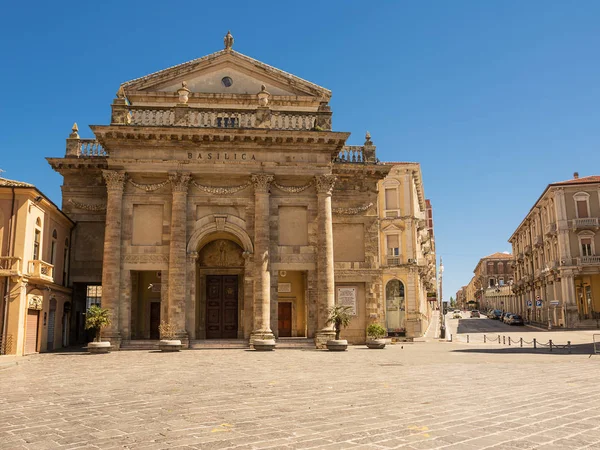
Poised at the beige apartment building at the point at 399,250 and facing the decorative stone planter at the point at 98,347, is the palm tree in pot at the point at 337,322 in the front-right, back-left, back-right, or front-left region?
front-left

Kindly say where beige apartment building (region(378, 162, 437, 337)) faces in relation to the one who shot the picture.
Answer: facing the viewer

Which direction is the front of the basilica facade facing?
toward the camera

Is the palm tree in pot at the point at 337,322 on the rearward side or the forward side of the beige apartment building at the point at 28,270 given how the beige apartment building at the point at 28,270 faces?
on the forward side

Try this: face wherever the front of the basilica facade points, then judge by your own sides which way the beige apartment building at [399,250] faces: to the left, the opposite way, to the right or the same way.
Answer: the same way

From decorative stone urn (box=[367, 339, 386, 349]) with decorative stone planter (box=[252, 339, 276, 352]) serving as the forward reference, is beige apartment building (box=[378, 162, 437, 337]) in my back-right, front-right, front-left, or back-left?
back-right

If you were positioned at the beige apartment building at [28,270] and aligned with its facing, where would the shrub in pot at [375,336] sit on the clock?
The shrub in pot is roughly at 11 o'clock from the beige apartment building.

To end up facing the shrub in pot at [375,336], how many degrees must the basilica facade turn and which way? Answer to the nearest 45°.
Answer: approximately 90° to its left

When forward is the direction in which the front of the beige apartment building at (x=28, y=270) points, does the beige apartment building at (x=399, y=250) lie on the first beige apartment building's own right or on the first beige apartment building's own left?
on the first beige apartment building's own left

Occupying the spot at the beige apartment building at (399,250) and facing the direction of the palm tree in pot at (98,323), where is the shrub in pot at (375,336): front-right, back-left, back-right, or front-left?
front-left

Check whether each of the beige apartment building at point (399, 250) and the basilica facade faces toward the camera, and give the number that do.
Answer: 2

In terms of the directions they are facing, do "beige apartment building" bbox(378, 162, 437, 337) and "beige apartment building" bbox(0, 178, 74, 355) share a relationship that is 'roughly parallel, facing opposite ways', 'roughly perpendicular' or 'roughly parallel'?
roughly perpendicular

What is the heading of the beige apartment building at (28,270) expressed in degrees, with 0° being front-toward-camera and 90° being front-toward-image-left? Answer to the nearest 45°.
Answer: approximately 315°

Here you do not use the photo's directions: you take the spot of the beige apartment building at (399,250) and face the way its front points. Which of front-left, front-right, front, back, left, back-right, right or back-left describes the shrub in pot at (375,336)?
front

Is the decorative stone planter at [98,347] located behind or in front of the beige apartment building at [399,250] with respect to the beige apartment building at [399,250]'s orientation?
in front
